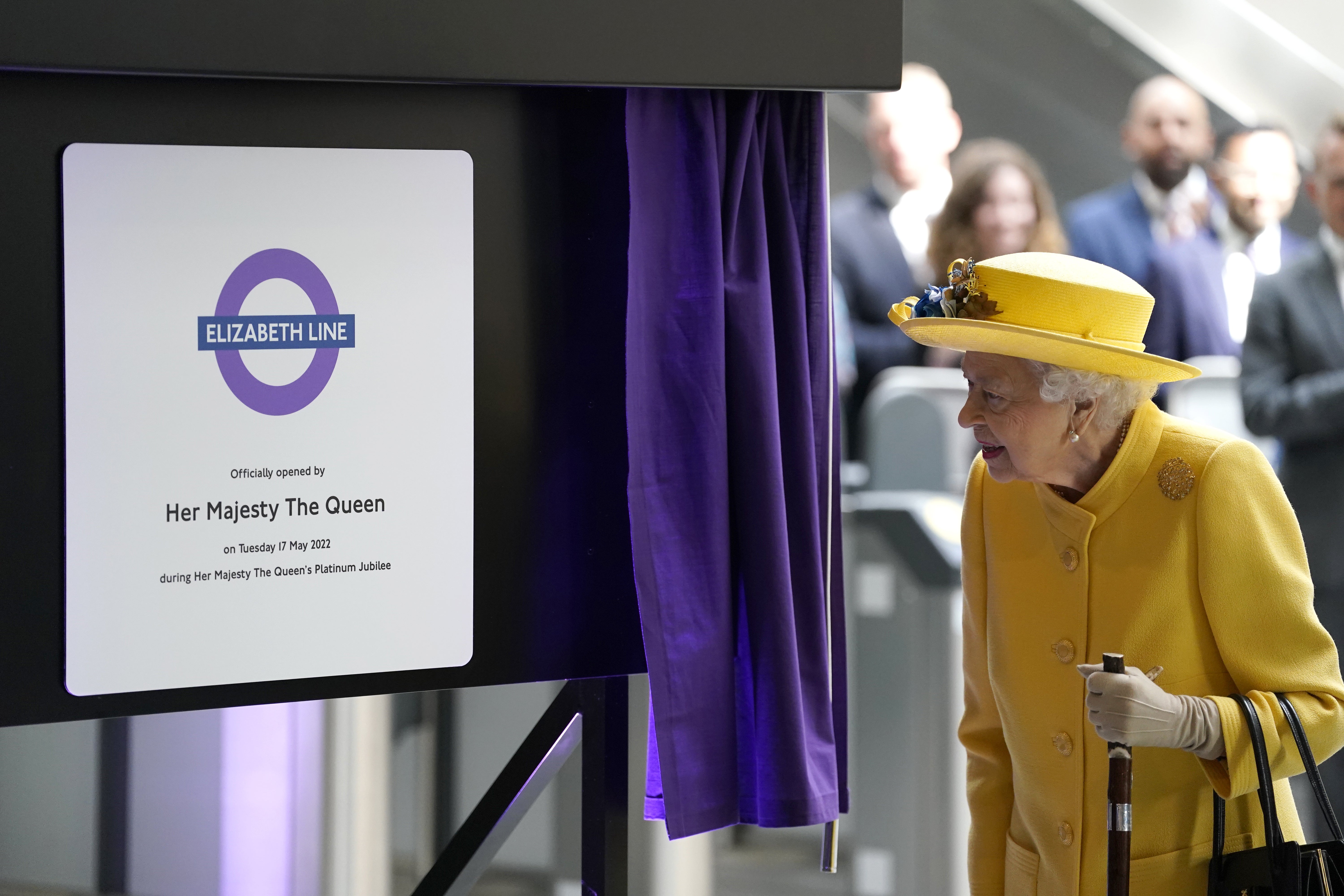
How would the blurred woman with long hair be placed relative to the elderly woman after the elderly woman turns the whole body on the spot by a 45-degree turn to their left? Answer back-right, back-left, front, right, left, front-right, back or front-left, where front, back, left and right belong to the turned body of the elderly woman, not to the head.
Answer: back

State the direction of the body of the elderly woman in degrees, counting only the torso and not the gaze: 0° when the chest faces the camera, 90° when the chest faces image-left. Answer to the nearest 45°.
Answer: approximately 45°

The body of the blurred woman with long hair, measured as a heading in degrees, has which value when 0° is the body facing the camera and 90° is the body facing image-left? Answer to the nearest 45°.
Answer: approximately 0°

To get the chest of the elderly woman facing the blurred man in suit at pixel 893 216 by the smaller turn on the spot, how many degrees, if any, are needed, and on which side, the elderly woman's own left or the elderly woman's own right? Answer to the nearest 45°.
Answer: approximately 135° to the elderly woman's own right

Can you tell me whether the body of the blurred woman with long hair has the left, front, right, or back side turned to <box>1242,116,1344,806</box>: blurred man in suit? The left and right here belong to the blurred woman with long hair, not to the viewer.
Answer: left

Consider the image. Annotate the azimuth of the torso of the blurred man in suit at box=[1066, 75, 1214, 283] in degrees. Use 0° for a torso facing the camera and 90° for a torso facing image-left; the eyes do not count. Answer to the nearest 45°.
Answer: approximately 0°

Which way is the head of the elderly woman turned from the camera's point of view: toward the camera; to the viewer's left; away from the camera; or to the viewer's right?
to the viewer's left

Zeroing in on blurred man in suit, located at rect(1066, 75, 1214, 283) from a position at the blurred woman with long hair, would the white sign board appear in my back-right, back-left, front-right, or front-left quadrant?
back-right

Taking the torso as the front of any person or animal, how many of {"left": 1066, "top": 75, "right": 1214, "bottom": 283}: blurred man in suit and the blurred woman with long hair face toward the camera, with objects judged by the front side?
2

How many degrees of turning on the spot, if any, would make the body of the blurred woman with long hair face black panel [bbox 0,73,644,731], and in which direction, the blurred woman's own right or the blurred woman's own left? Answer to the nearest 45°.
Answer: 0° — they already face it

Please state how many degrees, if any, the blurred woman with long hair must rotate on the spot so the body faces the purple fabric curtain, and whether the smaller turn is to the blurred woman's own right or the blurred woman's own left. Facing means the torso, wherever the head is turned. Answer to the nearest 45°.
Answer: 0° — they already face it
